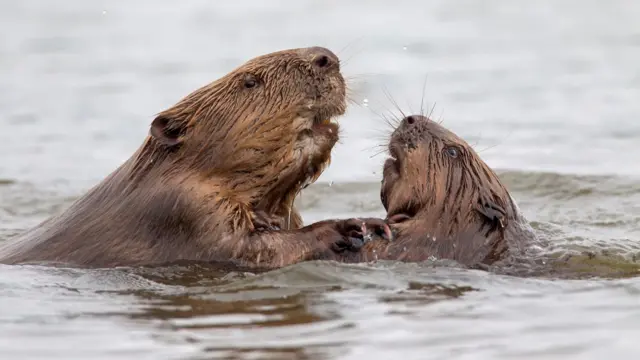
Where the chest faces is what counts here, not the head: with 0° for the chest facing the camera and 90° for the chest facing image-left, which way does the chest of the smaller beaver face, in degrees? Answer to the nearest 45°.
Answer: approximately 90°

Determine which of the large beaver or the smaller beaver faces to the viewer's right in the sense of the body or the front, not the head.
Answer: the large beaver

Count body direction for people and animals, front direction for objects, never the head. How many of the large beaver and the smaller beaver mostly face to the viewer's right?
1

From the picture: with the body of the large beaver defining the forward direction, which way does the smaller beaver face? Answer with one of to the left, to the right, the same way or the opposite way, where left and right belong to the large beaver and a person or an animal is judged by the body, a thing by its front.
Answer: the opposite way

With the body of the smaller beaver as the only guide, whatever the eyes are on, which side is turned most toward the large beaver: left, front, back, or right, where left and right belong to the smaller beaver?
front

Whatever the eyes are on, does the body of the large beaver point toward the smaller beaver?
yes

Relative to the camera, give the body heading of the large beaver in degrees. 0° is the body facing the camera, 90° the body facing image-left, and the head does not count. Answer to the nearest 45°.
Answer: approximately 270°
